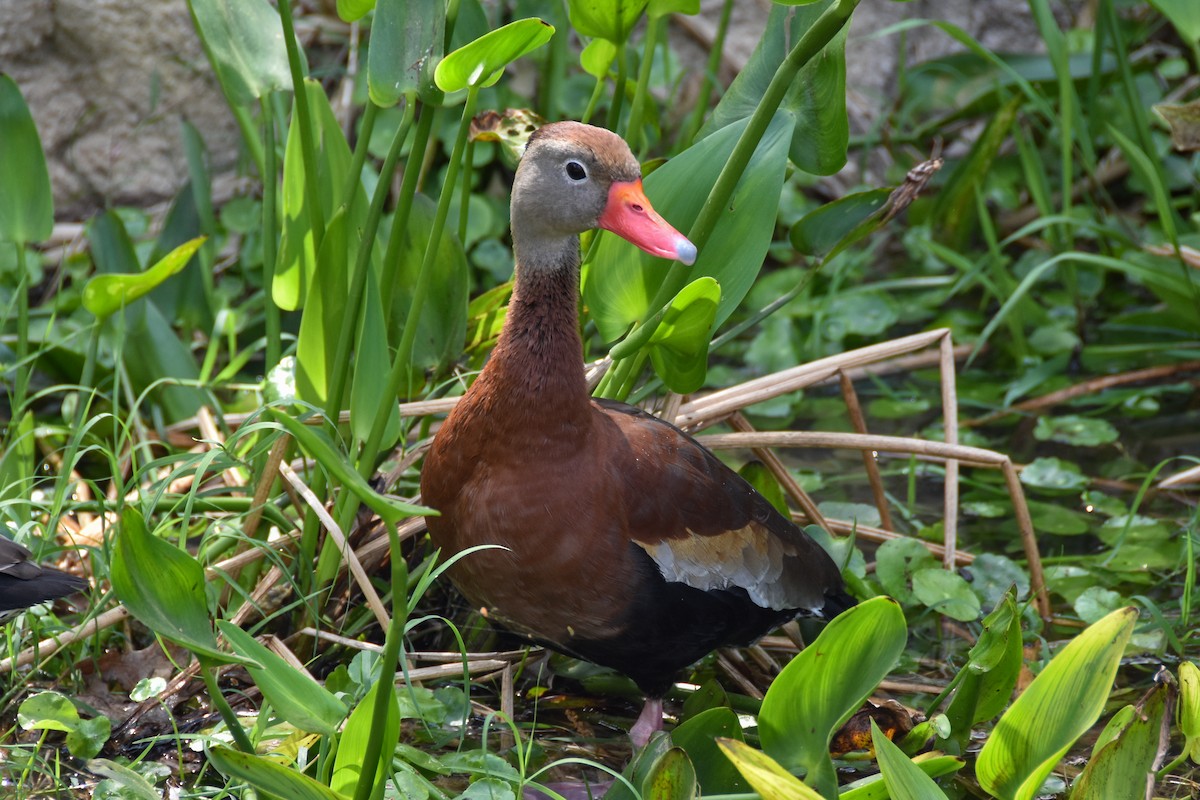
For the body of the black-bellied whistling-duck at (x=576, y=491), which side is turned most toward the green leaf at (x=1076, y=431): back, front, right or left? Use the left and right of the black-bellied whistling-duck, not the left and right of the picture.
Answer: back

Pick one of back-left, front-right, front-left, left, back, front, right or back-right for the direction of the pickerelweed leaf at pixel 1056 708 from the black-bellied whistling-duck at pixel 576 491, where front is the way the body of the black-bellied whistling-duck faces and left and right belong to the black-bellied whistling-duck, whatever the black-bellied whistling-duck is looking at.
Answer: left

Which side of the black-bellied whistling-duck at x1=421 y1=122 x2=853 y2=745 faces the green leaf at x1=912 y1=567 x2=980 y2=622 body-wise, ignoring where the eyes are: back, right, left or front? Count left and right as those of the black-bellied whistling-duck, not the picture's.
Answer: back

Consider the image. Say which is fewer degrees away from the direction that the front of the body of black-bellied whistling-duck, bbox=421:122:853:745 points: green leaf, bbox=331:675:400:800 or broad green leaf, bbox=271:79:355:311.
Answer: the green leaf

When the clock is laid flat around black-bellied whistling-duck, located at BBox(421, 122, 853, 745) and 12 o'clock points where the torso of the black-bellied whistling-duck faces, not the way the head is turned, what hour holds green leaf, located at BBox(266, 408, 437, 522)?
The green leaf is roughly at 11 o'clock from the black-bellied whistling-duck.

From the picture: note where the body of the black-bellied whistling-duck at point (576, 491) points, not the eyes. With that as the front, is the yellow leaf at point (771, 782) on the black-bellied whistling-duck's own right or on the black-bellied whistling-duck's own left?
on the black-bellied whistling-duck's own left

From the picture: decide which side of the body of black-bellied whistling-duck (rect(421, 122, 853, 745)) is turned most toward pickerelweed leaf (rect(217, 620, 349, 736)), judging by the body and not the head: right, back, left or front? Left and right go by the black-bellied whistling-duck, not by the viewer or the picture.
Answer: front

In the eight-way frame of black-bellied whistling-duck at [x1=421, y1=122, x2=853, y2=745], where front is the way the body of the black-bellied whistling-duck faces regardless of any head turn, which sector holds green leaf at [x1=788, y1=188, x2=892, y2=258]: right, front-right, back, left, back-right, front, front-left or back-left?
back

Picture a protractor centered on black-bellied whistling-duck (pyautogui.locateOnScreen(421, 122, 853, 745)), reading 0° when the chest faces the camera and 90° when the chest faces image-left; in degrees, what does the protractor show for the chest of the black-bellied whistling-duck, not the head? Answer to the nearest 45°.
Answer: approximately 45°

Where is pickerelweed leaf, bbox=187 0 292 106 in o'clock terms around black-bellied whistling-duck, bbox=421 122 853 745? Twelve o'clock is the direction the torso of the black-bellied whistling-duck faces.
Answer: The pickerelweed leaf is roughly at 3 o'clock from the black-bellied whistling-duck.

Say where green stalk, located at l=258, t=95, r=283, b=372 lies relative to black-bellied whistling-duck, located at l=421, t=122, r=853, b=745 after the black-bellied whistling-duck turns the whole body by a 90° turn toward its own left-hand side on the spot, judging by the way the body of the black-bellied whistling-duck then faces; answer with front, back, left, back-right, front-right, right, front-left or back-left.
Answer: back
